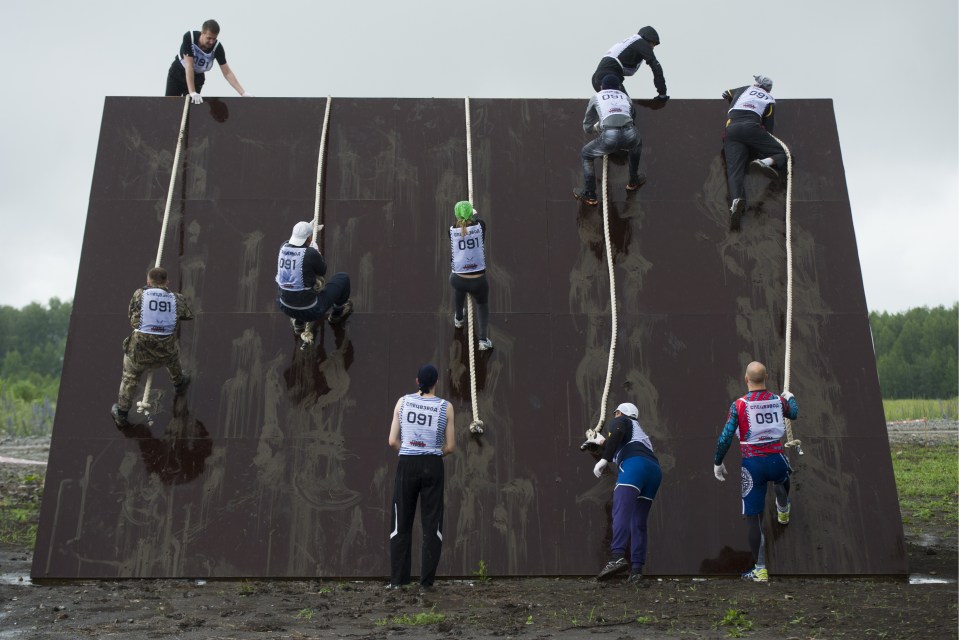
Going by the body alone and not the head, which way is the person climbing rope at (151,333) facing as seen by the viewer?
away from the camera

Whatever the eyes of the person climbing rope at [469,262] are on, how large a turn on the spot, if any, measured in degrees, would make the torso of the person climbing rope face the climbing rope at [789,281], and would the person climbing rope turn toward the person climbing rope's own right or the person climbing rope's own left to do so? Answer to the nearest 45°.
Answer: approximately 90° to the person climbing rope's own right

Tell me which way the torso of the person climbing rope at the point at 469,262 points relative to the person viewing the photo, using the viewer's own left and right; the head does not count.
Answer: facing away from the viewer

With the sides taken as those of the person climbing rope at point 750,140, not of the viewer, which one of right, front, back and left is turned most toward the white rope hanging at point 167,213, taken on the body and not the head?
left

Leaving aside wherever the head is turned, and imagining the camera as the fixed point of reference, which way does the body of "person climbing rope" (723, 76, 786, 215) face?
away from the camera

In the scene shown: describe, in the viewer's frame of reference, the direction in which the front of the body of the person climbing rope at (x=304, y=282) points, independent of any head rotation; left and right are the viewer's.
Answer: facing away from the viewer and to the right of the viewer

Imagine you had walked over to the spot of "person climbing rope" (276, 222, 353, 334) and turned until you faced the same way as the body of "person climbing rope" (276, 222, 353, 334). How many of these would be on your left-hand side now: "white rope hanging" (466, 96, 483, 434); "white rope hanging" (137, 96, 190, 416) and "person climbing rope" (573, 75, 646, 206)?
1

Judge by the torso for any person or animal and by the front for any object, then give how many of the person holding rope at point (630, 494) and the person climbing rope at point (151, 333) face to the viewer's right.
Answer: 0

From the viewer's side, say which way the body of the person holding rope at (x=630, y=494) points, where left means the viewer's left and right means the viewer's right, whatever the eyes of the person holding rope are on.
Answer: facing away from the viewer and to the left of the viewer

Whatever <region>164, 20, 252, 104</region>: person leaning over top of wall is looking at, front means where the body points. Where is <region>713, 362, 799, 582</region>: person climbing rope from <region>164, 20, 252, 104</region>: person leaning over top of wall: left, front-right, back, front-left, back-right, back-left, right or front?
front
